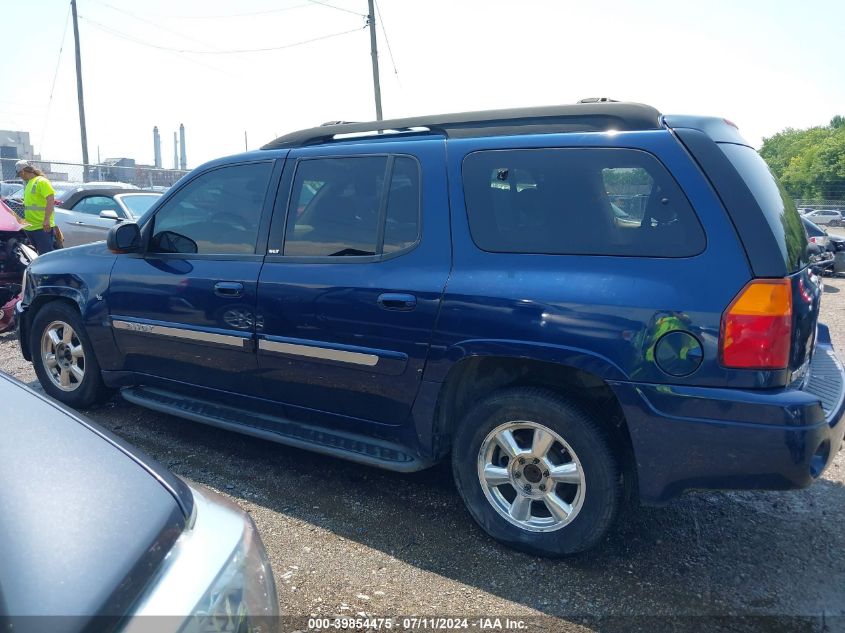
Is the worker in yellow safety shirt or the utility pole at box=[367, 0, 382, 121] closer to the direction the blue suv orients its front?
the worker in yellow safety shirt

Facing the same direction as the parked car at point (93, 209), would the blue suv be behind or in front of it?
in front

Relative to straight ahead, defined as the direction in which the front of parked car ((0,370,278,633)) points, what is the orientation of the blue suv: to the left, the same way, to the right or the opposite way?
the opposite way

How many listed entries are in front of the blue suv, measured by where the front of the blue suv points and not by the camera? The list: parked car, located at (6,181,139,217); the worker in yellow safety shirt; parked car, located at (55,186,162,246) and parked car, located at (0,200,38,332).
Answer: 4

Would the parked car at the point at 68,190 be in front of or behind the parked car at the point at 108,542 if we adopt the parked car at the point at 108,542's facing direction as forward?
behind

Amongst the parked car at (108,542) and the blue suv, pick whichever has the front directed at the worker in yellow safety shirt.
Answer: the blue suv

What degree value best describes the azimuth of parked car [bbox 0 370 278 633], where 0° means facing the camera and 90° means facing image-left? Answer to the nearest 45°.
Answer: approximately 315°

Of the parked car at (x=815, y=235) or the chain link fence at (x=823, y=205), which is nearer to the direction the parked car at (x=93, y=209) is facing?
the parked car

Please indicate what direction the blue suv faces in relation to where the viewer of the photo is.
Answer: facing away from the viewer and to the left of the viewer

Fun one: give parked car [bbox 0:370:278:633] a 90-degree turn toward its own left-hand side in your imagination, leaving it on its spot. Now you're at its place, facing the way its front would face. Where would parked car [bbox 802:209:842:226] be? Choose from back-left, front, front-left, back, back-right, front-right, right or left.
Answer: front

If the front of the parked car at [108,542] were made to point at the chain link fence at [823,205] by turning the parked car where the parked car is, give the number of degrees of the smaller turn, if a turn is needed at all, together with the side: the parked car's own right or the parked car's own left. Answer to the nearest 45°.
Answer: approximately 90° to the parked car's own left

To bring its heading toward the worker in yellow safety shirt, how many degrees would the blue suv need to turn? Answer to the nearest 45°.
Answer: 0° — it already faces them

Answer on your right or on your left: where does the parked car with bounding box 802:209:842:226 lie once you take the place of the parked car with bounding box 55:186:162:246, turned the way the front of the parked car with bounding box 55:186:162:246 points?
on your left

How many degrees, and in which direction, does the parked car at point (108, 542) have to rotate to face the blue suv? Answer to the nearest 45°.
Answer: approximately 90° to its left

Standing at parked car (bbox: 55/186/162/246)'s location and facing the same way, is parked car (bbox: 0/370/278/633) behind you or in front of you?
in front
